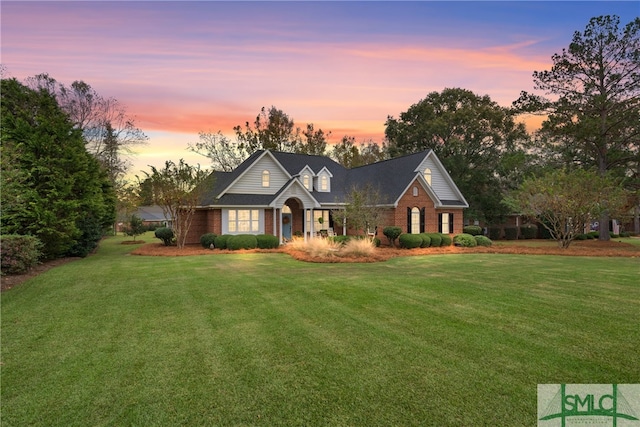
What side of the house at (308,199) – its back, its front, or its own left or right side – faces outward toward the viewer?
front

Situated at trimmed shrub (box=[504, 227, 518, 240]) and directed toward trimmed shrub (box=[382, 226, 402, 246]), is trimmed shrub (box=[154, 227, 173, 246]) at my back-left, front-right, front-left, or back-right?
front-right

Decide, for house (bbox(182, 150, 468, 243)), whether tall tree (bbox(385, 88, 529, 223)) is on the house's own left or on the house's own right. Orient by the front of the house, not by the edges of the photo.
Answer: on the house's own left

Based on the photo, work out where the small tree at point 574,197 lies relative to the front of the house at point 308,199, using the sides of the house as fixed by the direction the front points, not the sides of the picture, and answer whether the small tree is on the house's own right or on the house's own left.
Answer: on the house's own left

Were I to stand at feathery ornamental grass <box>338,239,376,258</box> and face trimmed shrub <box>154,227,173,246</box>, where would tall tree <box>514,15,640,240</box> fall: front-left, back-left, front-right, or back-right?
back-right

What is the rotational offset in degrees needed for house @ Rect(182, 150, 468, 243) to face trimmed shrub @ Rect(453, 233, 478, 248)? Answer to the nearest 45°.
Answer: approximately 90° to its left

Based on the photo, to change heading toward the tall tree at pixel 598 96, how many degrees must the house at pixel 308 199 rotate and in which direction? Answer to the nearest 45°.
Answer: approximately 90° to its left

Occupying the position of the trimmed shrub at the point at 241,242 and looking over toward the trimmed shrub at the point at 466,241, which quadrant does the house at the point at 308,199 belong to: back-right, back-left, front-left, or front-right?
front-left

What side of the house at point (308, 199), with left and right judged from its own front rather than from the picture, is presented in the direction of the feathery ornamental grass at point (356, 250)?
front

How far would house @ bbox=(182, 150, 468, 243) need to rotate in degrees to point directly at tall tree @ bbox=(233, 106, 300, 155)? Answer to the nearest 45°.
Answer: approximately 180°

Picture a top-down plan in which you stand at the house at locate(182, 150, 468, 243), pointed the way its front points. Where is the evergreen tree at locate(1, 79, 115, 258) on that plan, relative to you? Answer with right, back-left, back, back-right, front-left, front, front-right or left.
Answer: front-right

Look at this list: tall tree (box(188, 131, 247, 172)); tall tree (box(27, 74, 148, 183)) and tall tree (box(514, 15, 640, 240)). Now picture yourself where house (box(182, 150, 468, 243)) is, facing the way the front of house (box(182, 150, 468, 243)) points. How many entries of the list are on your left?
1

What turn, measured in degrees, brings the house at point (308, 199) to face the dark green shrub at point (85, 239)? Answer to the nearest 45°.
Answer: approximately 45° to its right

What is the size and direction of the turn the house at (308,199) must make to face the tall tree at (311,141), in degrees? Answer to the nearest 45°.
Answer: approximately 180°

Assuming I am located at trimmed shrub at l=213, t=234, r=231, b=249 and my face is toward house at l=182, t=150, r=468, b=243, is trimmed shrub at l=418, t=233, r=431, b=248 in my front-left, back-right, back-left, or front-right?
front-right

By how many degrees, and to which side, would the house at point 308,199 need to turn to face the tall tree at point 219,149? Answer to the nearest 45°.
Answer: approximately 135° to its right

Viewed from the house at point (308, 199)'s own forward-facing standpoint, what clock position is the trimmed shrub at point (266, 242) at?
The trimmed shrub is roughly at 1 o'clock from the house.

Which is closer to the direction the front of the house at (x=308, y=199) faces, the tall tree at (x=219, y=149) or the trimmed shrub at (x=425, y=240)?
the trimmed shrub
